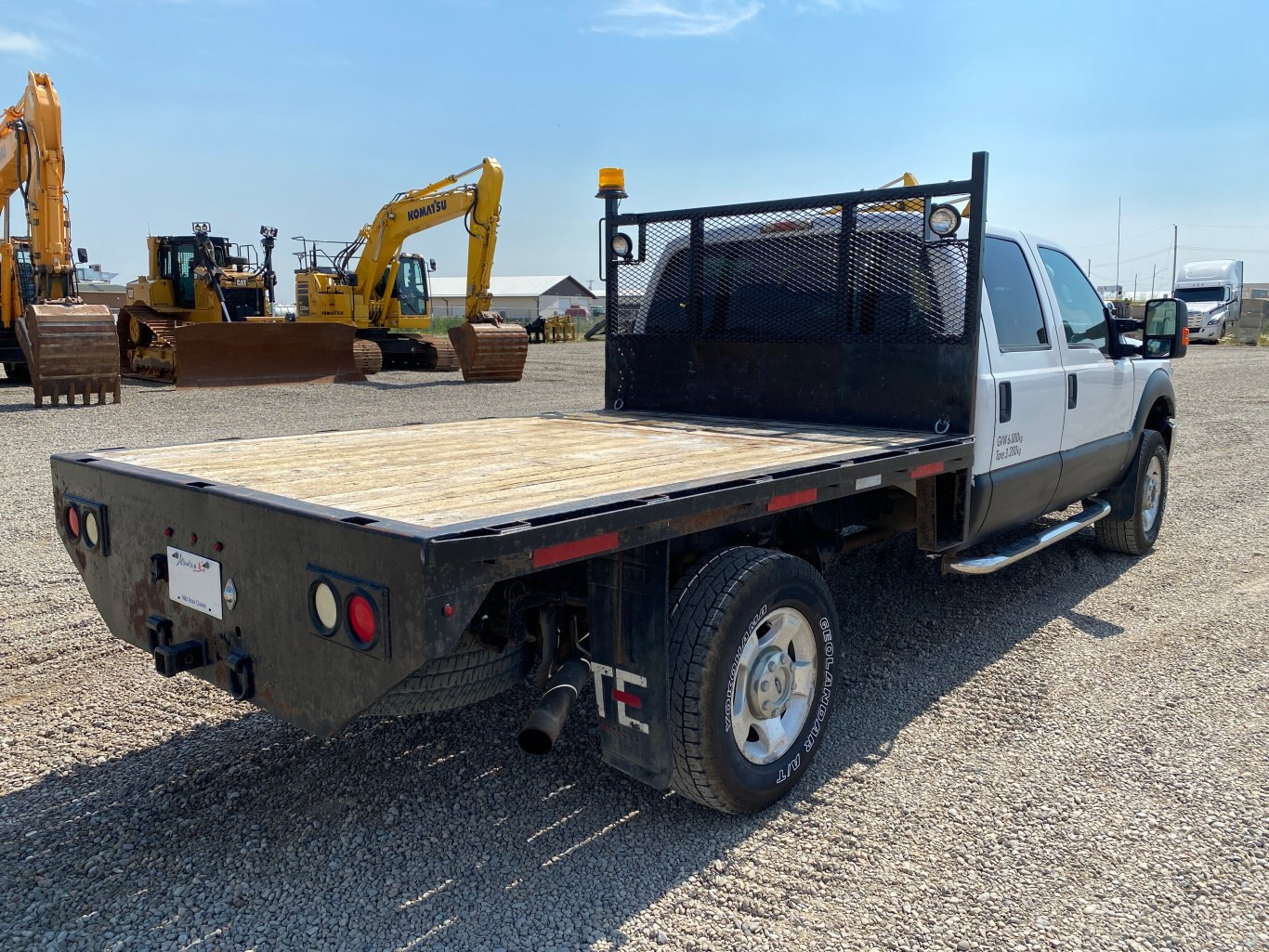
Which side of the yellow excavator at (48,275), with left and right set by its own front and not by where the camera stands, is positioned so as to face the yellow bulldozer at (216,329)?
left

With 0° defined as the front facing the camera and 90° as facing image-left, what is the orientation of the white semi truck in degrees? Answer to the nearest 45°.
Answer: approximately 45°

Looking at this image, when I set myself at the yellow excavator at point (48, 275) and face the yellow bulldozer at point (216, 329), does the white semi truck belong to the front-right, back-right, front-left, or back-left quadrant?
front-right

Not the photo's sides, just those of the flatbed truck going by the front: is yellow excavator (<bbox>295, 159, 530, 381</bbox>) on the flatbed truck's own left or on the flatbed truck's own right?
on the flatbed truck's own left

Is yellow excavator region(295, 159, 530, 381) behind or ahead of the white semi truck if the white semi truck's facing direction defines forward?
ahead

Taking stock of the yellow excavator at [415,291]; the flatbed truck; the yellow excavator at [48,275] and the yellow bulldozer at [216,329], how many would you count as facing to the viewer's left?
0

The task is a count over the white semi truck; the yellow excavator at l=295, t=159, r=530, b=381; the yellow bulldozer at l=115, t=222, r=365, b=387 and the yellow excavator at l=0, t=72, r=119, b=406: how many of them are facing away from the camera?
0

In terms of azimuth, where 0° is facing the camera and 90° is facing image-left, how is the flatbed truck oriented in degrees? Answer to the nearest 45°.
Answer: approximately 225°

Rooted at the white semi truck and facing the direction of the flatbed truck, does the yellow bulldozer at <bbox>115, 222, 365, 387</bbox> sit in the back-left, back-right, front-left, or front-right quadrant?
front-right

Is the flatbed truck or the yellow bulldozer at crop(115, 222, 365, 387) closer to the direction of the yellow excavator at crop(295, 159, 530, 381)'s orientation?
the flatbed truck

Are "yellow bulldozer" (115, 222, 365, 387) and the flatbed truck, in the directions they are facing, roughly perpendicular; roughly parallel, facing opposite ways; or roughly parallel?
roughly perpendicular

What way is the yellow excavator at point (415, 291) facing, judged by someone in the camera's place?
facing the viewer and to the right of the viewer

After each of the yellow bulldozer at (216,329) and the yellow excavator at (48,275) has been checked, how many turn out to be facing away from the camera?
0

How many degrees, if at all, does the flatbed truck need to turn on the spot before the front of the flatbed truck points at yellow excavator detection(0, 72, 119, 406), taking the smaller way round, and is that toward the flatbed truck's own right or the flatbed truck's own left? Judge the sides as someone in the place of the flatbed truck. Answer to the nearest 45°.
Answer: approximately 90° to the flatbed truck's own left
